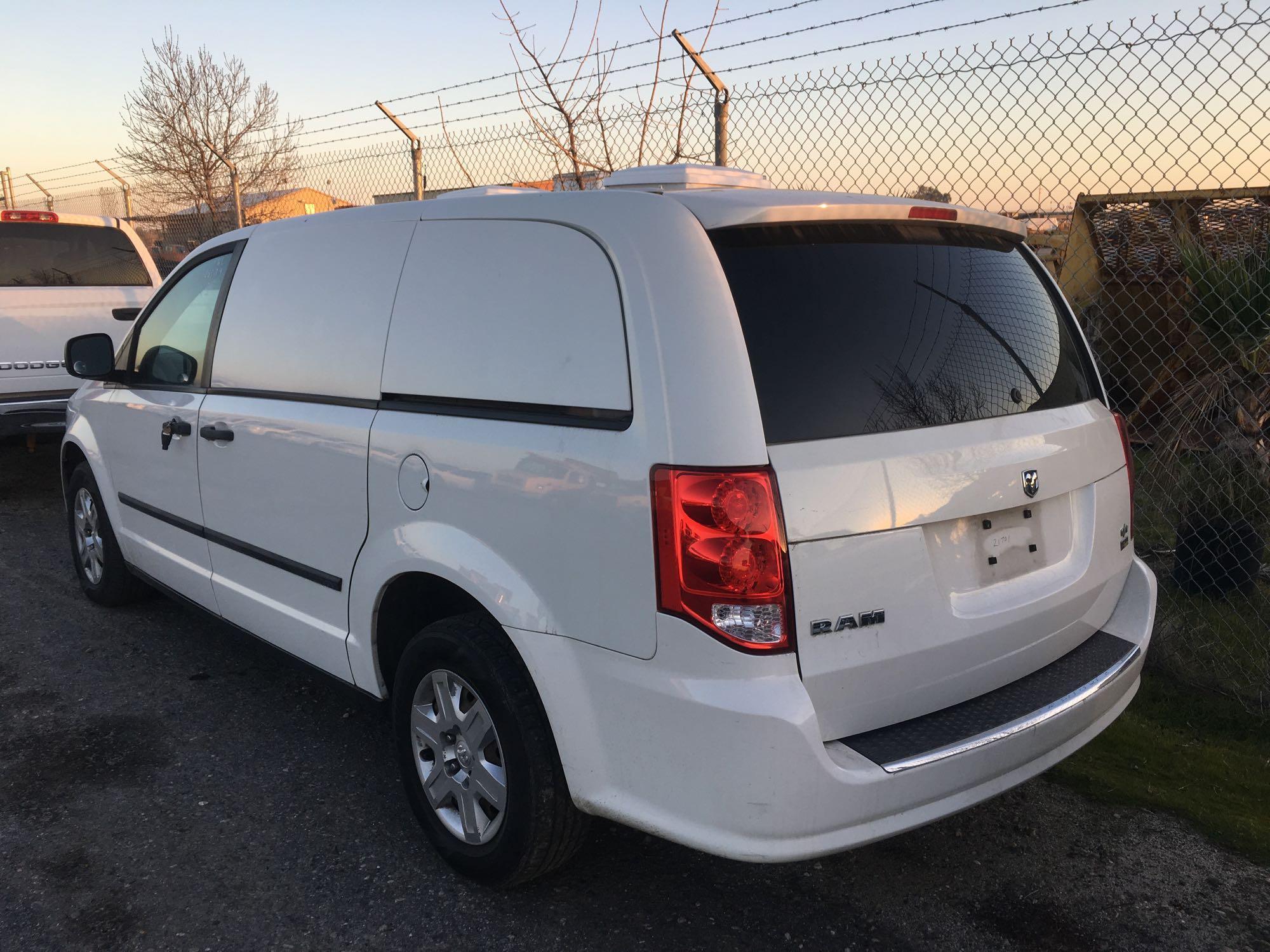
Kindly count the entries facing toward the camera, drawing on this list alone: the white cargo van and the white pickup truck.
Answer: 0

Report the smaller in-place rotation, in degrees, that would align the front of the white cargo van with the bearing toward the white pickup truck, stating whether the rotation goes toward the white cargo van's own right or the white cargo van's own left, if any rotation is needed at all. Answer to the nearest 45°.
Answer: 0° — it already faces it

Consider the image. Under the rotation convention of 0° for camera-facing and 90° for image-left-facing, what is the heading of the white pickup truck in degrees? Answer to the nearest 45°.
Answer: approximately 180°

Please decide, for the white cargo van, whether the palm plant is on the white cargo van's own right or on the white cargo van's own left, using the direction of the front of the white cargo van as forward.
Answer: on the white cargo van's own right

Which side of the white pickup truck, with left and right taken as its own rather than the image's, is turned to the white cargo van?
back

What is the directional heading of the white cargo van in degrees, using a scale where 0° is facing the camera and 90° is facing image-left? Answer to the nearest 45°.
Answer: approximately 135°

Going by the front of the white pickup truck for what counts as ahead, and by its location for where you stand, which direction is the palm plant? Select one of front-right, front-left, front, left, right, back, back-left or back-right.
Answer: back-right

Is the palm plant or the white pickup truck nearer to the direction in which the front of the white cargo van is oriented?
the white pickup truck
